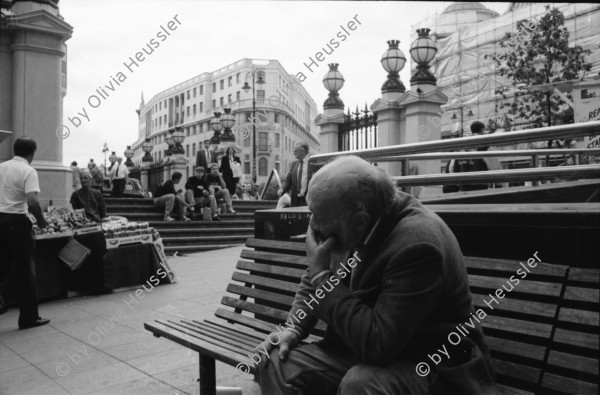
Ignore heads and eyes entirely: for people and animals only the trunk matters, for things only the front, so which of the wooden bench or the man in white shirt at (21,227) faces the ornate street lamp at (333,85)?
the man in white shirt

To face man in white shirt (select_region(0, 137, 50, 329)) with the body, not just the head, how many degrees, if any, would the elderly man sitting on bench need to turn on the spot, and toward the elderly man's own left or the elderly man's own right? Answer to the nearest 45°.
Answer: approximately 90° to the elderly man's own right

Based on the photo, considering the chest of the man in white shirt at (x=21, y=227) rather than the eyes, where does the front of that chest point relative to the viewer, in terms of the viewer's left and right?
facing away from the viewer and to the right of the viewer

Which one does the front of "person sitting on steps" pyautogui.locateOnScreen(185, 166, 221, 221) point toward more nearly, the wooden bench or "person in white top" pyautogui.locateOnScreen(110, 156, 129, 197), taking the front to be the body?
the wooden bench

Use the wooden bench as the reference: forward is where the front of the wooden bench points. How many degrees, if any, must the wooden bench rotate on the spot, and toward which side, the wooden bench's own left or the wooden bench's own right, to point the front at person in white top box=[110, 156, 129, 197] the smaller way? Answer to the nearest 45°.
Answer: approximately 90° to the wooden bench's own right

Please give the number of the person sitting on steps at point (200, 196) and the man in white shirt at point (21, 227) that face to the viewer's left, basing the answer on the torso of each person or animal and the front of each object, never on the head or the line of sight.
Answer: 0

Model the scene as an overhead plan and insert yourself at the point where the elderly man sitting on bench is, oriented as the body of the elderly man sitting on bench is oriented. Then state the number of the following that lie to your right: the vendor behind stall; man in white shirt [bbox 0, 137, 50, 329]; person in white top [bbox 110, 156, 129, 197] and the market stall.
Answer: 4

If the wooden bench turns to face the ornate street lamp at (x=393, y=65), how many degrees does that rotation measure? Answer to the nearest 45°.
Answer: approximately 135° to its right

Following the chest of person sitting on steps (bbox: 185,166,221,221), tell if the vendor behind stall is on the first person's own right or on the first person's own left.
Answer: on the first person's own right

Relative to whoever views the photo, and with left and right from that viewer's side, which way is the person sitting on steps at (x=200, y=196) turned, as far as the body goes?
facing the viewer and to the right of the viewer

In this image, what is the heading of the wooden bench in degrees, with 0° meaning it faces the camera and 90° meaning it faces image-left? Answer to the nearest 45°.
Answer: approximately 45°

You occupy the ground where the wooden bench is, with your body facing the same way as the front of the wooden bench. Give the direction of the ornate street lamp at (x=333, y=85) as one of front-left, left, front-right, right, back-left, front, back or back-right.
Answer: back-right

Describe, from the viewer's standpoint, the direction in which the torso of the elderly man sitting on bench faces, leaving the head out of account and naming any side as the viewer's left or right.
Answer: facing the viewer and to the left of the viewer

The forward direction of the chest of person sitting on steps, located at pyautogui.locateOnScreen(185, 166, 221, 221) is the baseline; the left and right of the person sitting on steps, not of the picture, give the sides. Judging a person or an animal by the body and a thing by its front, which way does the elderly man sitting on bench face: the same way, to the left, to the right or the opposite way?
to the right
